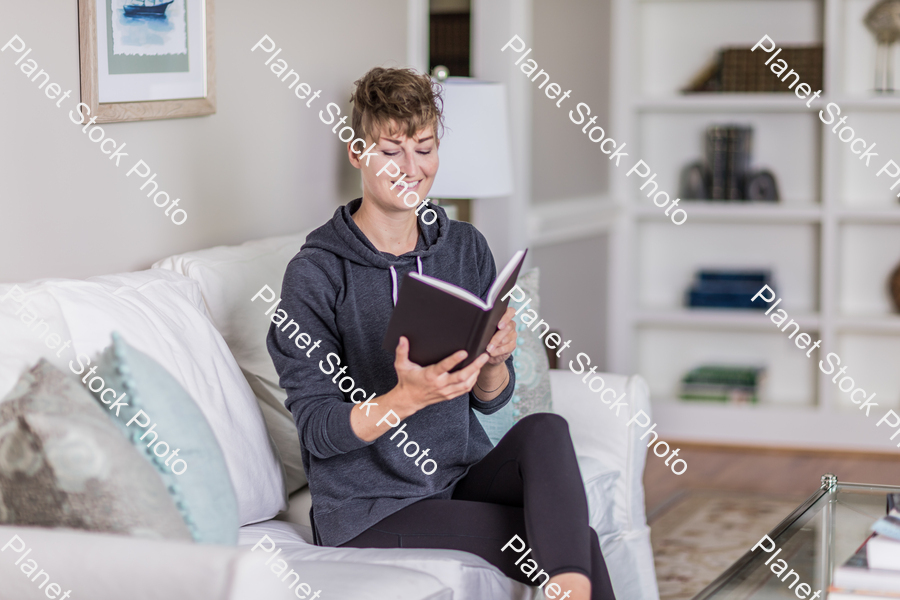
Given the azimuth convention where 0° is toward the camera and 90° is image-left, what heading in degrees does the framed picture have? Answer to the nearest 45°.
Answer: approximately 315°

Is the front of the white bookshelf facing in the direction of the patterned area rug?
yes

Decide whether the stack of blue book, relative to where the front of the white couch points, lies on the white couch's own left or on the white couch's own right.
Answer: on the white couch's own left
